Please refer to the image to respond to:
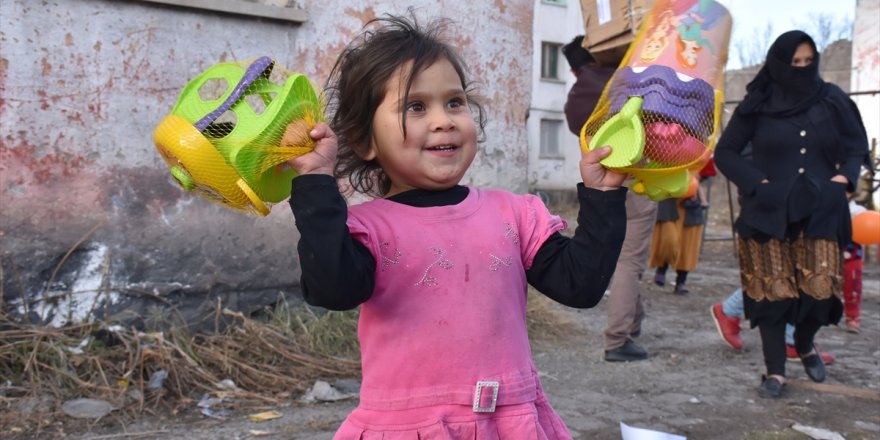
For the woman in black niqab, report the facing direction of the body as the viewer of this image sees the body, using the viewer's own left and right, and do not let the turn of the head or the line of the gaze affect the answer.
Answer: facing the viewer

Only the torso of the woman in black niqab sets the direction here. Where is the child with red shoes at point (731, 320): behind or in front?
behind

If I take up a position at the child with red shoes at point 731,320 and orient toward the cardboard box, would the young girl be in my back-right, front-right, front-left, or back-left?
front-left

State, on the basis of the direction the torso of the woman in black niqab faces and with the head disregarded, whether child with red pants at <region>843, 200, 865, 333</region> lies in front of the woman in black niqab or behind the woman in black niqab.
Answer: behind

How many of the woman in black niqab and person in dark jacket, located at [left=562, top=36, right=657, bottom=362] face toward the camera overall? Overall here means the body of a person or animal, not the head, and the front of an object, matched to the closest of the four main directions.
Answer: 1

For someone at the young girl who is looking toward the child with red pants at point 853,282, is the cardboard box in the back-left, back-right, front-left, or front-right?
front-left

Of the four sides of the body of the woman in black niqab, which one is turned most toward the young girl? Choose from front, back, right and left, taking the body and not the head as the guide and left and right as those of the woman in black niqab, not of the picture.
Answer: front
